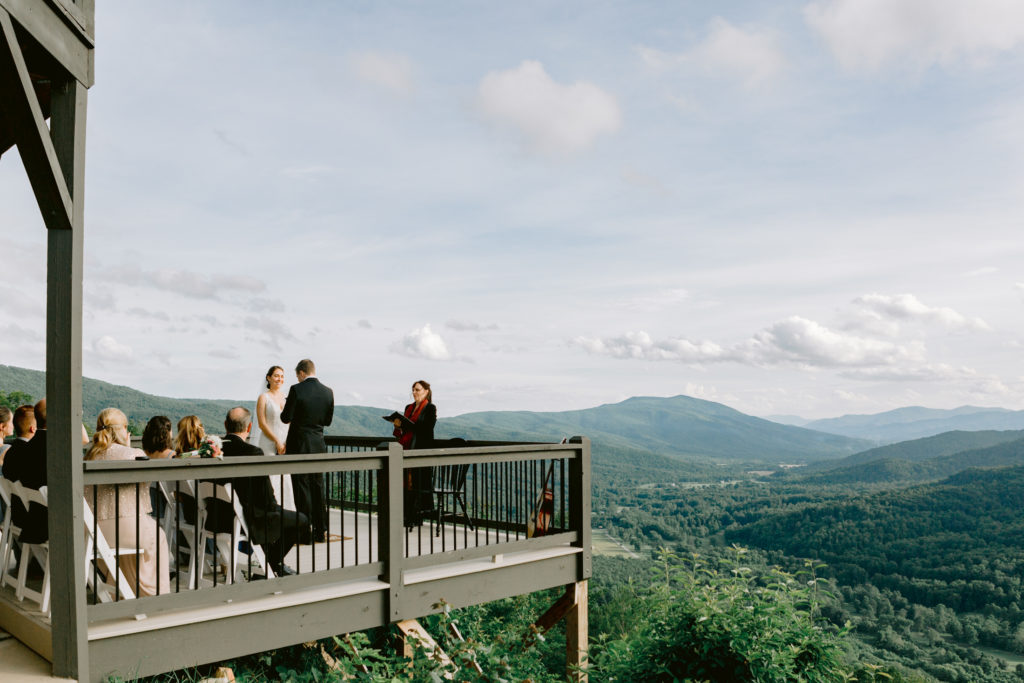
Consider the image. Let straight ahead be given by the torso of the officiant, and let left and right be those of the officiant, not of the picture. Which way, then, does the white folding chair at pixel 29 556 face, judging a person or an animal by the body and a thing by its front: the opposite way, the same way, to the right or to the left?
the opposite way

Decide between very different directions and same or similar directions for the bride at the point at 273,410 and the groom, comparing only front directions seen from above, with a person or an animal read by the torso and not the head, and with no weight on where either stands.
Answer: very different directions

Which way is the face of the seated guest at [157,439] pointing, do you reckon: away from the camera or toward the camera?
away from the camera

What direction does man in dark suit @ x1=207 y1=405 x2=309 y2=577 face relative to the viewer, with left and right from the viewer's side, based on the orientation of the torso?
facing away from the viewer and to the right of the viewer

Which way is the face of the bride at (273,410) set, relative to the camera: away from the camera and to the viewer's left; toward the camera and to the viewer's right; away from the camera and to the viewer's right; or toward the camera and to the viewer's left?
toward the camera and to the viewer's right

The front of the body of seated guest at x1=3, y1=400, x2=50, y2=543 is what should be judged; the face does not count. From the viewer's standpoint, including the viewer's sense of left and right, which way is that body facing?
facing away from the viewer and to the right of the viewer

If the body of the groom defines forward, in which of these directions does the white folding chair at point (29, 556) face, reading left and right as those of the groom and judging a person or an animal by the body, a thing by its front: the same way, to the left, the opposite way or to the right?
to the right

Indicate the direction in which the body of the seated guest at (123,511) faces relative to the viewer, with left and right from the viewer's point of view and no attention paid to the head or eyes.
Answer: facing away from the viewer and to the right of the viewer
